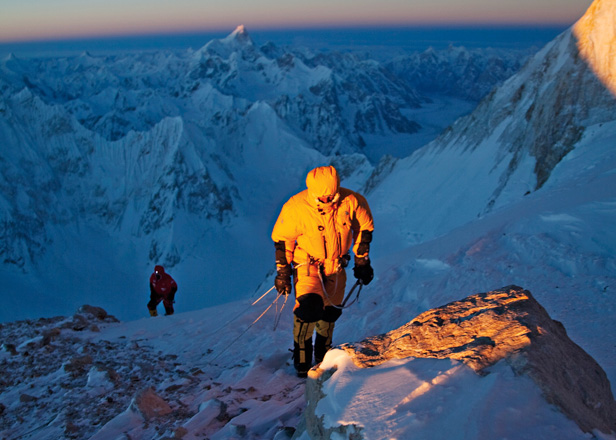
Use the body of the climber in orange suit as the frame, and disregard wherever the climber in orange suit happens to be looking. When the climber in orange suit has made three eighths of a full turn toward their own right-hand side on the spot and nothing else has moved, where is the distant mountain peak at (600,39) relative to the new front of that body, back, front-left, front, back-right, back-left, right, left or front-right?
right

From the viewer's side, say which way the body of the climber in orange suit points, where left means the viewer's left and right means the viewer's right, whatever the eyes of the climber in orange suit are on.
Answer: facing the viewer

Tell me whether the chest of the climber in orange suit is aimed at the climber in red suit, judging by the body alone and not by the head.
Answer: no
